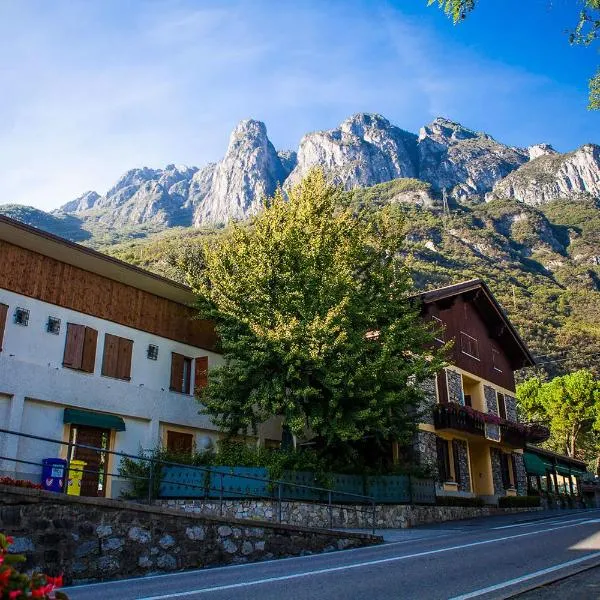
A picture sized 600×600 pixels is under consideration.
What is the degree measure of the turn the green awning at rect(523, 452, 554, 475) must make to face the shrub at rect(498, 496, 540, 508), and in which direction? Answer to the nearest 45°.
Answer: approximately 45° to its right

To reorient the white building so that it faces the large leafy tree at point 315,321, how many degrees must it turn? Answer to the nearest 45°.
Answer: approximately 45° to its left

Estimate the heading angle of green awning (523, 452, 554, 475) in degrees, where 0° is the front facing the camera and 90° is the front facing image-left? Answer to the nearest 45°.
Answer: approximately 315°

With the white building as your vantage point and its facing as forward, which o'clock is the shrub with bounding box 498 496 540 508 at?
The shrub is roughly at 10 o'clock from the white building.

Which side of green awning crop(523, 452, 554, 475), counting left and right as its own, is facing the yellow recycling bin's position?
right

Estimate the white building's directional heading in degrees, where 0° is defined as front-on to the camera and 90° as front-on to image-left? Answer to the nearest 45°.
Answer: approximately 315°

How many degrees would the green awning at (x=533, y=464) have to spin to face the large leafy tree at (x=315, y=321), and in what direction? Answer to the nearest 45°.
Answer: approximately 45° to its right
